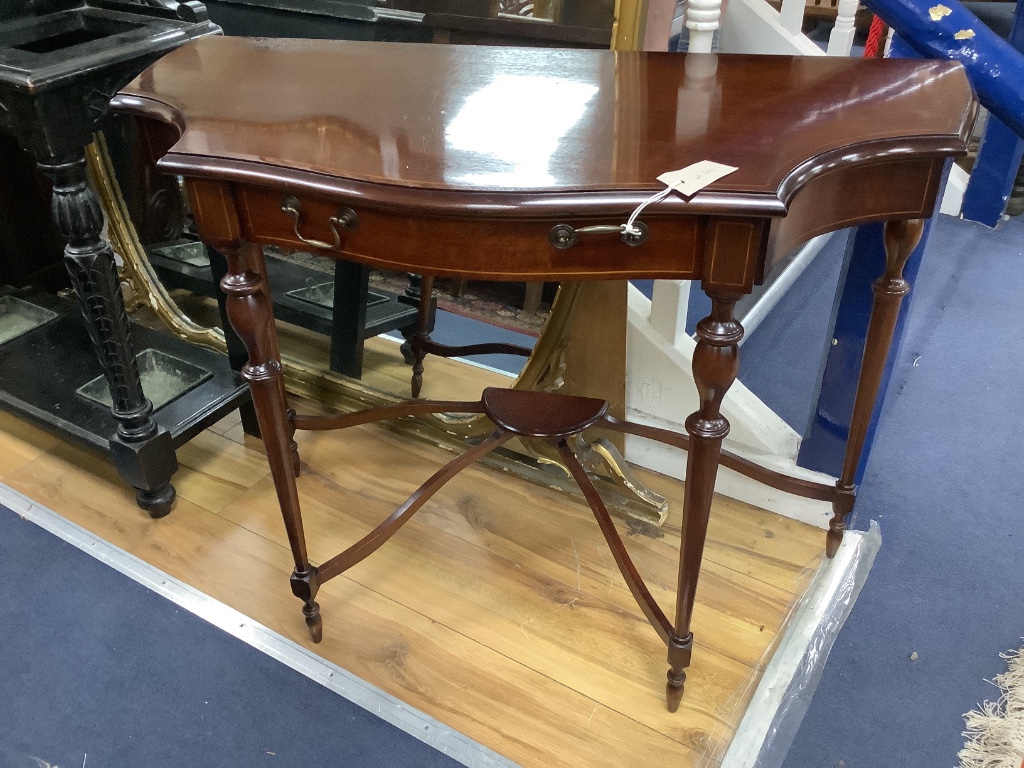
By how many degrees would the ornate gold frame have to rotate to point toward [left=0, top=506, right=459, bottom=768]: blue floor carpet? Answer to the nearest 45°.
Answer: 0° — it already faces it

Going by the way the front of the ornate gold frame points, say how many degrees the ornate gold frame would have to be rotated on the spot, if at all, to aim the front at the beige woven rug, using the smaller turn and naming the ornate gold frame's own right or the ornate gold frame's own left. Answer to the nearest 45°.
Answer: approximately 90° to the ornate gold frame's own left

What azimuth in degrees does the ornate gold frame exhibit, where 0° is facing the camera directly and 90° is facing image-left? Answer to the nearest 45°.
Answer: approximately 45°

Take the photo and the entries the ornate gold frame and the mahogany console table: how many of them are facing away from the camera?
0

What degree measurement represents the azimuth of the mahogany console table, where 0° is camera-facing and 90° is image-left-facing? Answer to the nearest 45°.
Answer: approximately 0°

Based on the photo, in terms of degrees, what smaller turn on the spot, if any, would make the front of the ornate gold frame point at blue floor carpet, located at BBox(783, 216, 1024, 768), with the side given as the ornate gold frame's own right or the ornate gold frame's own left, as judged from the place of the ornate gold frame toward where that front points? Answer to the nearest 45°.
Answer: approximately 90° to the ornate gold frame's own left

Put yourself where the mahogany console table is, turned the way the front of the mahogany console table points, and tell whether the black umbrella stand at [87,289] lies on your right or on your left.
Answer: on your right
